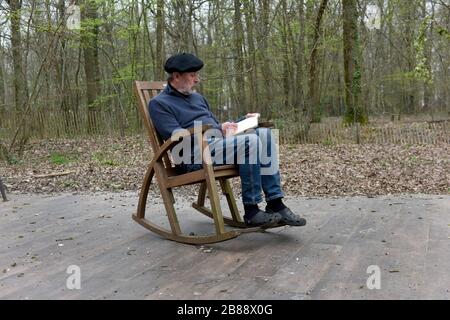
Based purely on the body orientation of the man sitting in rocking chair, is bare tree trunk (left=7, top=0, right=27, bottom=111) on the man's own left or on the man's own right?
on the man's own left

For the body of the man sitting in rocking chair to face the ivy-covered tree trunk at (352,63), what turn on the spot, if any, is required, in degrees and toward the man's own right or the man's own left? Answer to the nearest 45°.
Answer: approximately 90° to the man's own left

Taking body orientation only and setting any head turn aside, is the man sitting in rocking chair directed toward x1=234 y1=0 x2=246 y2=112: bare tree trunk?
no

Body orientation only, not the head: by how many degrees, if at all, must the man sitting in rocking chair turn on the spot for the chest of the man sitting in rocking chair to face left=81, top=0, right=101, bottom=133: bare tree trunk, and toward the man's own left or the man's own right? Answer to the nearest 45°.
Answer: approximately 90° to the man's own left

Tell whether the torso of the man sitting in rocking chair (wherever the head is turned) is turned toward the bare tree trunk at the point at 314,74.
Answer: no

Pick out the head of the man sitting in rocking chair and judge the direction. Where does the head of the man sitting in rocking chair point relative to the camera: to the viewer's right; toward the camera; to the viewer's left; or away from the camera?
to the viewer's right

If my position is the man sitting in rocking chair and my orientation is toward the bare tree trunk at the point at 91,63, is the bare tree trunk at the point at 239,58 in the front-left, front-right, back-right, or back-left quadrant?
front-right

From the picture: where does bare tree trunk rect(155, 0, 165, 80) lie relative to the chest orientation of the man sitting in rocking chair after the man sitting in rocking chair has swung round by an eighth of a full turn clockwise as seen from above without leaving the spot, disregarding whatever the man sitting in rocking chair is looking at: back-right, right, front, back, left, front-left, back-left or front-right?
back-left

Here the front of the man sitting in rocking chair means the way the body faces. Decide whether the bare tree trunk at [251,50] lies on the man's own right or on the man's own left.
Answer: on the man's own left

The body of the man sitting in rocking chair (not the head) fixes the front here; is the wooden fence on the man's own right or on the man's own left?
on the man's own left

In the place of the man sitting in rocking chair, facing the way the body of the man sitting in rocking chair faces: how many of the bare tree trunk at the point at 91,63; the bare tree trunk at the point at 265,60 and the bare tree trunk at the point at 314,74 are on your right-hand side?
0

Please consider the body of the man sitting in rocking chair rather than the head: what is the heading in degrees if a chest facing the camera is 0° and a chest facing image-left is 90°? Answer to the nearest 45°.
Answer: approximately 270°

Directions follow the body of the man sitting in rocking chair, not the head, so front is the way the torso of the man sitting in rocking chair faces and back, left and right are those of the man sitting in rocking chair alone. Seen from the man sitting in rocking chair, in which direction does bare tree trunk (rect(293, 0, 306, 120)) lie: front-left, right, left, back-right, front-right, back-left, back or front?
left
